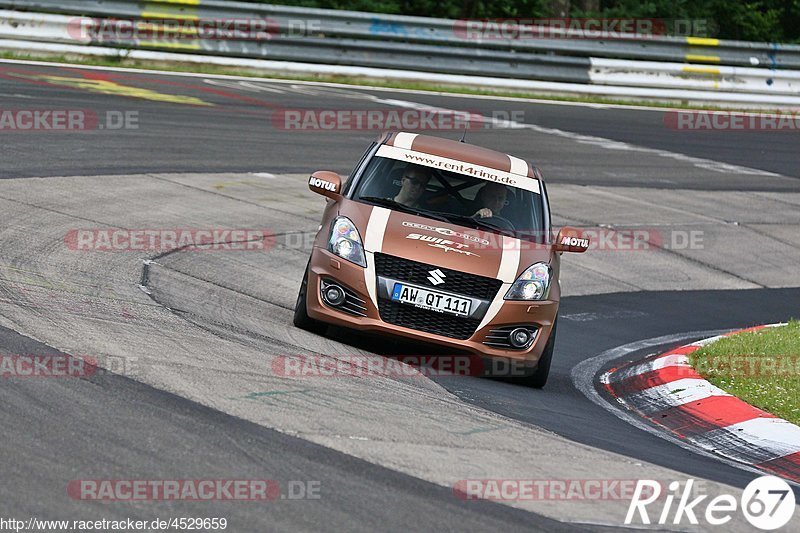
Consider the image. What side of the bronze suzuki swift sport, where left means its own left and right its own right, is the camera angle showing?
front

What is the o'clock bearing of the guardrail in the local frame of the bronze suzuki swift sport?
The guardrail is roughly at 6 o'clock from the bronze suzuki swift sport.
